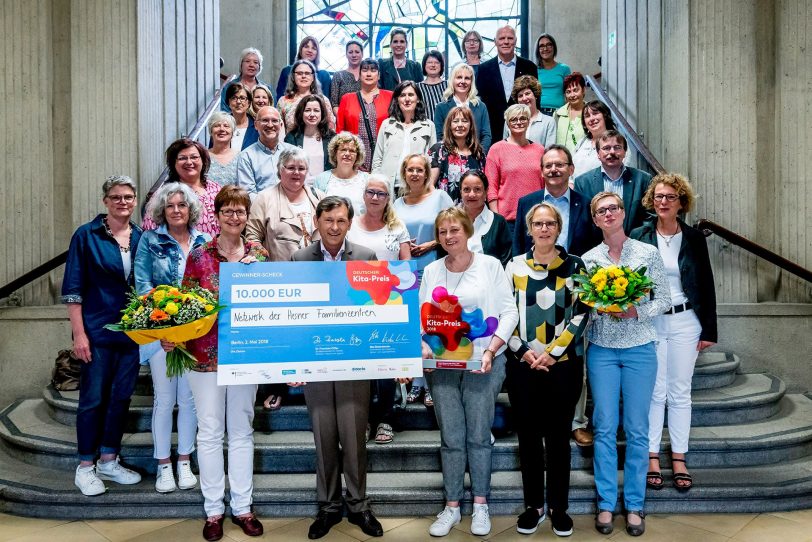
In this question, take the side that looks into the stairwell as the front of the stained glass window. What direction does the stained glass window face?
toward the camera

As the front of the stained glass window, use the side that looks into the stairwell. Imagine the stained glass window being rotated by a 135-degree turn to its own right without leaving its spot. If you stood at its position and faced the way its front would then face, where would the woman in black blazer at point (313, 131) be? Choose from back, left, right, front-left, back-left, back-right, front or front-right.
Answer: back-left

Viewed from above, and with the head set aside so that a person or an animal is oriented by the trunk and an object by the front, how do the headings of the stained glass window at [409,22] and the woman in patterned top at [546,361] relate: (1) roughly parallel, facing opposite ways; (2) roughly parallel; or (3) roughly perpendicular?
roughly parallel

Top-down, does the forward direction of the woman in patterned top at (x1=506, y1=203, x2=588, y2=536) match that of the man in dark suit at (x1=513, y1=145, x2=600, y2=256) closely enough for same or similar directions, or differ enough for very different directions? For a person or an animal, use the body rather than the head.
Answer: same or similar directions

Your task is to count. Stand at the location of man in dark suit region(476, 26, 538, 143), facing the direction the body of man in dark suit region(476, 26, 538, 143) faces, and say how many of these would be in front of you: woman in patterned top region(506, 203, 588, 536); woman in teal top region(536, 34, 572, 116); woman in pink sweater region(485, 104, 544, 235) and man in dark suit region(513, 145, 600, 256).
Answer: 3

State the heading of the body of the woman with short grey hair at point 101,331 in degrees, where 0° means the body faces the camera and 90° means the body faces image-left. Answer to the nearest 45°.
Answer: approximately 315°

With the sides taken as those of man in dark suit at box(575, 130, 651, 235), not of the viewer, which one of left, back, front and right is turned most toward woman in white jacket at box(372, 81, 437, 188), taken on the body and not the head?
right

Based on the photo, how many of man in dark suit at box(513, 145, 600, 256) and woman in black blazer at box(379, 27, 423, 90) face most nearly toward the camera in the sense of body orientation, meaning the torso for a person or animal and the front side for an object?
2

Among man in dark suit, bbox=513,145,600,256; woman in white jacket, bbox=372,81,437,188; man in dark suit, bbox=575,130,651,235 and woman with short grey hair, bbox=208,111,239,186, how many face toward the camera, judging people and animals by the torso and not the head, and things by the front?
4

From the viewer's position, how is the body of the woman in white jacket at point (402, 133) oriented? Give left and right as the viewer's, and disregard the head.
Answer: facing the viewer

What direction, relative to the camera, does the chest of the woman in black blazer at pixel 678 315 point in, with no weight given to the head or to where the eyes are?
toward the camera
